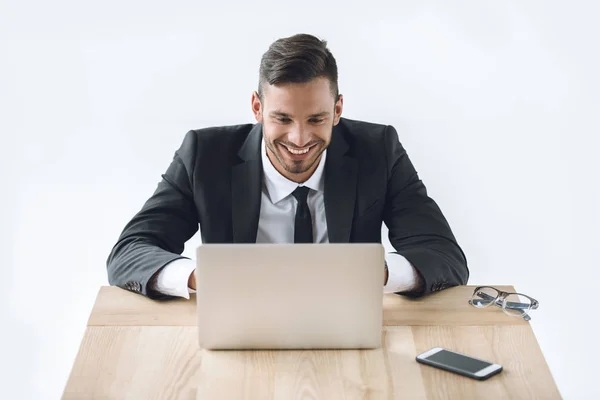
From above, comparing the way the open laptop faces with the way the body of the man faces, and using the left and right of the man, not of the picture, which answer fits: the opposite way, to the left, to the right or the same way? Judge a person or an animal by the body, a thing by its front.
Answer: the opposite way

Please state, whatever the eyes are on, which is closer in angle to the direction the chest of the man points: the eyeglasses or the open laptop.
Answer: the open laptop

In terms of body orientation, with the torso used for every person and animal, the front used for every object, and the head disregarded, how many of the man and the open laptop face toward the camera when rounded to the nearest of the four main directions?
1

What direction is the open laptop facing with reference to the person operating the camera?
facing away from the viewer

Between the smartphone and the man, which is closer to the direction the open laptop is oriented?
the man

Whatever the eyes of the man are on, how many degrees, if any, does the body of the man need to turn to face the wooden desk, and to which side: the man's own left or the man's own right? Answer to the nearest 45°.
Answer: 0° — they already face it

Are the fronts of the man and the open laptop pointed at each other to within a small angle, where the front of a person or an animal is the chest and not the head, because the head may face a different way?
yes

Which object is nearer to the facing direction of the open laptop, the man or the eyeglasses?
the man

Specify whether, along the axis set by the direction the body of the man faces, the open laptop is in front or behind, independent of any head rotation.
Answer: in front

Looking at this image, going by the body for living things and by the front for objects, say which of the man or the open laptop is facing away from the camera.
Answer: the open laptop

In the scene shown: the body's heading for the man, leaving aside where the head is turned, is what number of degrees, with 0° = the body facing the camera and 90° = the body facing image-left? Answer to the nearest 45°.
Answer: approximately 0°

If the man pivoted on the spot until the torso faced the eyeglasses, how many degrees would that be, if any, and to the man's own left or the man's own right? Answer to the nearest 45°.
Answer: approximately 45° to the man's own left
